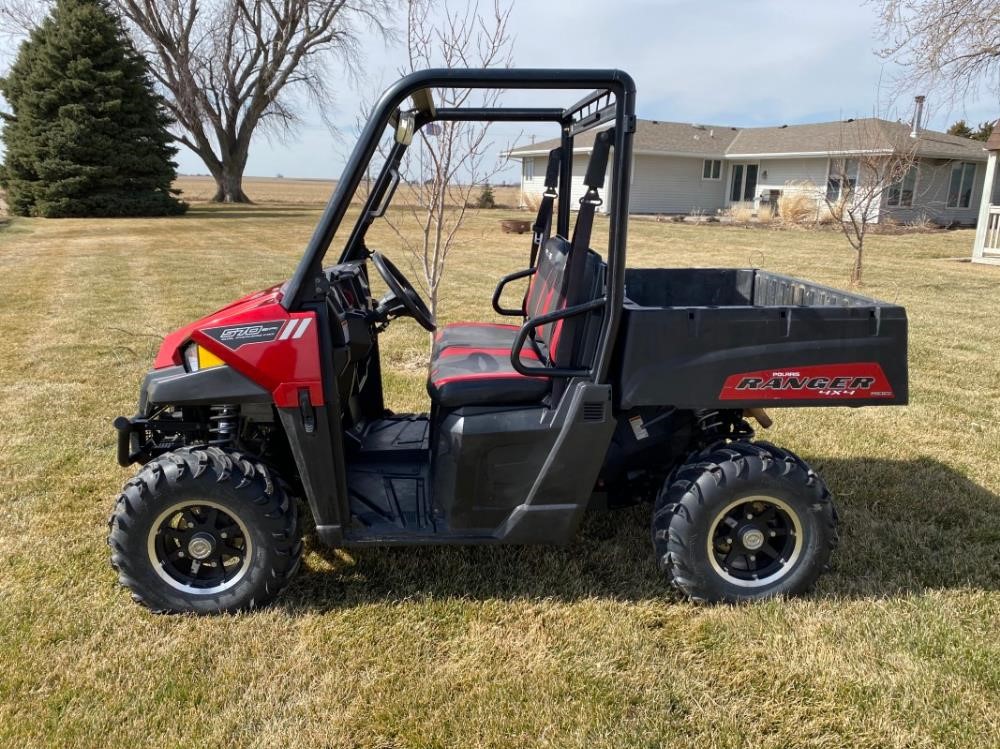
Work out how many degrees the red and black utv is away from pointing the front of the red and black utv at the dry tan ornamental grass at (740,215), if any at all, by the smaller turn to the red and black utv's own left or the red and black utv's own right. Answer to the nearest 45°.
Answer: approximately 90° to the red and black utv's own right

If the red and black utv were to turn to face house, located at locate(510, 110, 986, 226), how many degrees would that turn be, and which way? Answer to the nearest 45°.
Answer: approximately 90° to its right

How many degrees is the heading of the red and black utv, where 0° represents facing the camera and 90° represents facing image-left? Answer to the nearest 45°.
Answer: approximately 90°

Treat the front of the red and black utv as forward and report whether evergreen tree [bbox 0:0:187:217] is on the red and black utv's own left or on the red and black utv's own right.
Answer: on the red and black utv's own right

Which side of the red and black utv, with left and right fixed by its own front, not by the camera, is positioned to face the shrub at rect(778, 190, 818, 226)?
right

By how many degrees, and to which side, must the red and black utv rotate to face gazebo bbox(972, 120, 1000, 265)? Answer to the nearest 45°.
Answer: approximately 135° to its right

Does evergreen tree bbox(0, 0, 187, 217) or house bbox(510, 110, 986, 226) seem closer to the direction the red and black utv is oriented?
the evergreen tree
